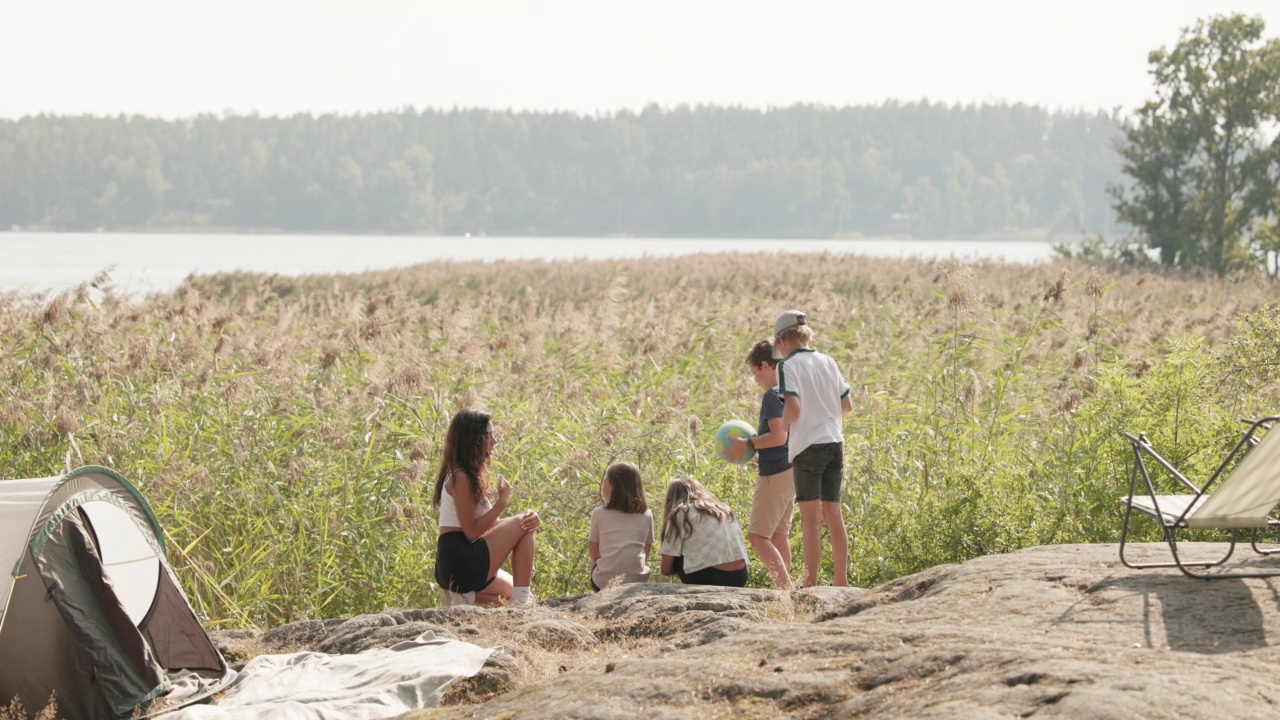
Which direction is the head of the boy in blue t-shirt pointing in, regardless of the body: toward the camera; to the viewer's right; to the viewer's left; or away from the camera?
to the viewer's left

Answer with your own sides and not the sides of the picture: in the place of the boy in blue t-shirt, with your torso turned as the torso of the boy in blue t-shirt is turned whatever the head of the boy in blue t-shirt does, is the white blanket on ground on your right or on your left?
on your left

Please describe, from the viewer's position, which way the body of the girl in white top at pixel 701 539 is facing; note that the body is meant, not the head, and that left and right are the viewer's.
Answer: facing away from the viewer and to the left of the viewer

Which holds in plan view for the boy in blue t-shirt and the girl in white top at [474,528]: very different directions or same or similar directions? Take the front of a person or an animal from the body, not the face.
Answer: very different directions

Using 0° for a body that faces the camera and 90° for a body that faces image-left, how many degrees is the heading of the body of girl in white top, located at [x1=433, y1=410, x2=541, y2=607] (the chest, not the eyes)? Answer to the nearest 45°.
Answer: approximately 270°

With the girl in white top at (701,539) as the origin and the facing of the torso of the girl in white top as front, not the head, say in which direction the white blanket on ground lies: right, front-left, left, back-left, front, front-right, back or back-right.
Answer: left

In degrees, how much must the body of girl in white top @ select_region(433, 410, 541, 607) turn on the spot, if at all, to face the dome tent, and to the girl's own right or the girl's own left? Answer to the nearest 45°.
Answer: approximately 135° to the girl's own right

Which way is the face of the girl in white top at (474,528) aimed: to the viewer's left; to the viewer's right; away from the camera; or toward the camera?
to the viewer's right

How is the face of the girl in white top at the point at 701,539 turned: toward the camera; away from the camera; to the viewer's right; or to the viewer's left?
away from the camera

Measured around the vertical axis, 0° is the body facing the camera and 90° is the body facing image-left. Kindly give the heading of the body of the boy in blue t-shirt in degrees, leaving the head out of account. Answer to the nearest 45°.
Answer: approximately 90°

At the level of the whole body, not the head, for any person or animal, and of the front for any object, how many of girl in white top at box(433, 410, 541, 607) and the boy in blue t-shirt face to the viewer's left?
1

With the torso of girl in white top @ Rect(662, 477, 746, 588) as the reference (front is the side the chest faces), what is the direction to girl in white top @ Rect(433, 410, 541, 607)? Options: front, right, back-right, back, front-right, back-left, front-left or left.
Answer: front-left
